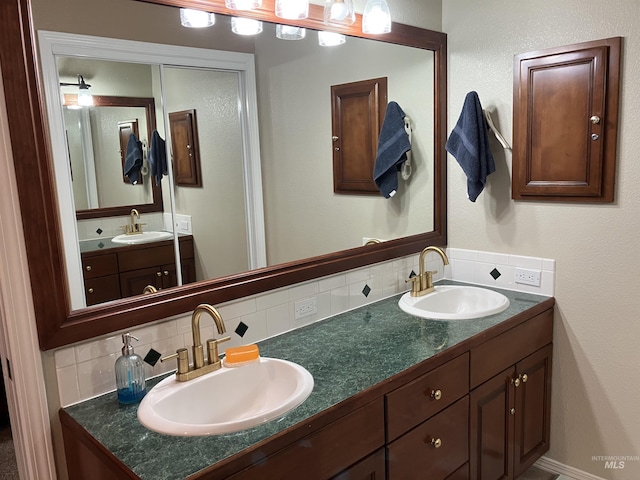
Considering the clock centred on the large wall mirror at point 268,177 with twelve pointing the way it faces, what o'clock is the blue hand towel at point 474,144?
The blue hand towel is roughly at 10 o'clock from the large wall mirror.

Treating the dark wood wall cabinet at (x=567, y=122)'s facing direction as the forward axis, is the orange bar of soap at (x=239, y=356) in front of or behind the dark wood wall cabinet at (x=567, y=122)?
in front

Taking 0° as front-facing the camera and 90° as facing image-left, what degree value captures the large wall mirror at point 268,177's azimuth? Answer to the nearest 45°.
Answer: approximately 315°

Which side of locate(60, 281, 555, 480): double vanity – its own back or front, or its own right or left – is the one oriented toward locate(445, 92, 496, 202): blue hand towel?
left

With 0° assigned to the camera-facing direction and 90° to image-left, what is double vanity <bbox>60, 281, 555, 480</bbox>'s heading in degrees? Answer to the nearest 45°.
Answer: approximately 315°

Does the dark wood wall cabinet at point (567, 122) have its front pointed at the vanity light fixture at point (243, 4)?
yes

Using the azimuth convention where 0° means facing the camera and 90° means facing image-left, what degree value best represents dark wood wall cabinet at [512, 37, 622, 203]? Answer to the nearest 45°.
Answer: approximately 45°

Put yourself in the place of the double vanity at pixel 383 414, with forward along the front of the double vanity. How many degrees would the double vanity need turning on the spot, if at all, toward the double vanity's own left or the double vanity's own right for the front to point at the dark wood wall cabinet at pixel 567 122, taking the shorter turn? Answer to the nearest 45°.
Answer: approximately 90° to the double vanity's own left

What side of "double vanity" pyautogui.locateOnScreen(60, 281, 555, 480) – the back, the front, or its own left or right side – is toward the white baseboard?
left
